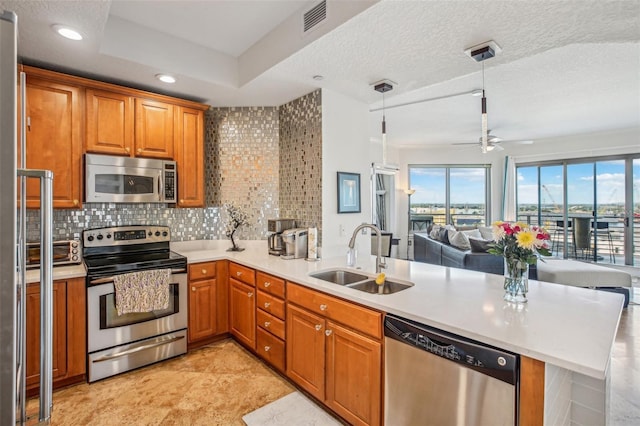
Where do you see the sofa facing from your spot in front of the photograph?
facing away from the viewer and to the right of the viewer

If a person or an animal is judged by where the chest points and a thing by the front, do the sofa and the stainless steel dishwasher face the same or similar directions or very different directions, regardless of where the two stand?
very different directions

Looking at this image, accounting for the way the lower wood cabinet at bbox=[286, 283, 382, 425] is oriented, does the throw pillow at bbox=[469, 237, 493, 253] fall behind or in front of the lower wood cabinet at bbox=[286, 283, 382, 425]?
behind

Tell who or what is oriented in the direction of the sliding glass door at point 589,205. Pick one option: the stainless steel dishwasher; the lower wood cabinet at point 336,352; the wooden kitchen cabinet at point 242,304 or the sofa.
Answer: the sofa

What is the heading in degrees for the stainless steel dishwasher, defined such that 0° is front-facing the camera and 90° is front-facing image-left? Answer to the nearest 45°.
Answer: approximately 45°

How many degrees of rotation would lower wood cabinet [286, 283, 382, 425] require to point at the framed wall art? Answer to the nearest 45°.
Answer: approximately 135° to its right

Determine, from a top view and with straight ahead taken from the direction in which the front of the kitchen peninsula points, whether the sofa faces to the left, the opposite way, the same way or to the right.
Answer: the opposite way
